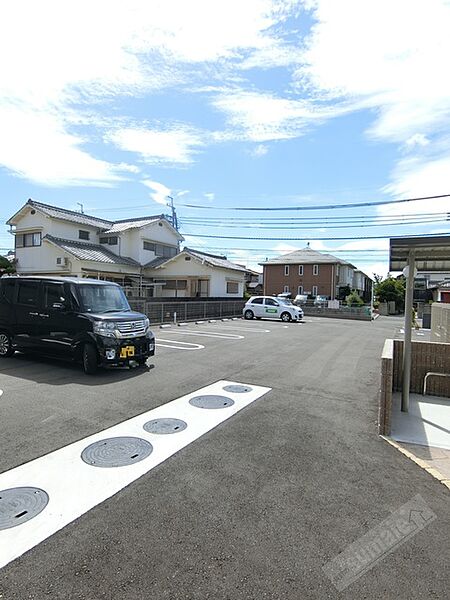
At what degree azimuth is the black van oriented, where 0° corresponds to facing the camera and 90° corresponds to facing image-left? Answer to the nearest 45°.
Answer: approximately 315°

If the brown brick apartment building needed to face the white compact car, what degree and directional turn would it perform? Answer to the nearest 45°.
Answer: approximately 90° to its right

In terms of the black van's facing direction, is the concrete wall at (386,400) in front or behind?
in front

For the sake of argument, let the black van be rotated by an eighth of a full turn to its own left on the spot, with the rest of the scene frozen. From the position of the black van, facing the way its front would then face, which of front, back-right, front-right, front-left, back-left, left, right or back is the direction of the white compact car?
front-left

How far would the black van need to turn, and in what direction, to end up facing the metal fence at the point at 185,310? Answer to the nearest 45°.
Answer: approximately 90° to its left

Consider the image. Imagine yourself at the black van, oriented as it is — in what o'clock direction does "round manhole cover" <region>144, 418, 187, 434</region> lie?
The round manhole cover is roughly at 1 o'clock from the black van.
